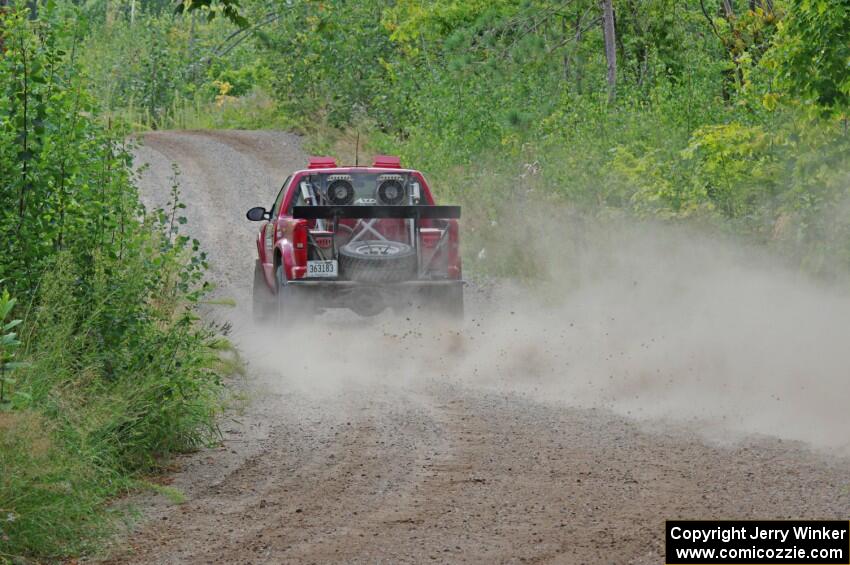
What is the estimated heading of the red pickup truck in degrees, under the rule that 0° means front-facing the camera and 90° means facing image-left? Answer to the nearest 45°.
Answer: approximately 180°

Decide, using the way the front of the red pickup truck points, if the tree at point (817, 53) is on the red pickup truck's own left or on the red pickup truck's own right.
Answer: on the red pickup truck's own right

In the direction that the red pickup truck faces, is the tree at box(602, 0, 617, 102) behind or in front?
in front
